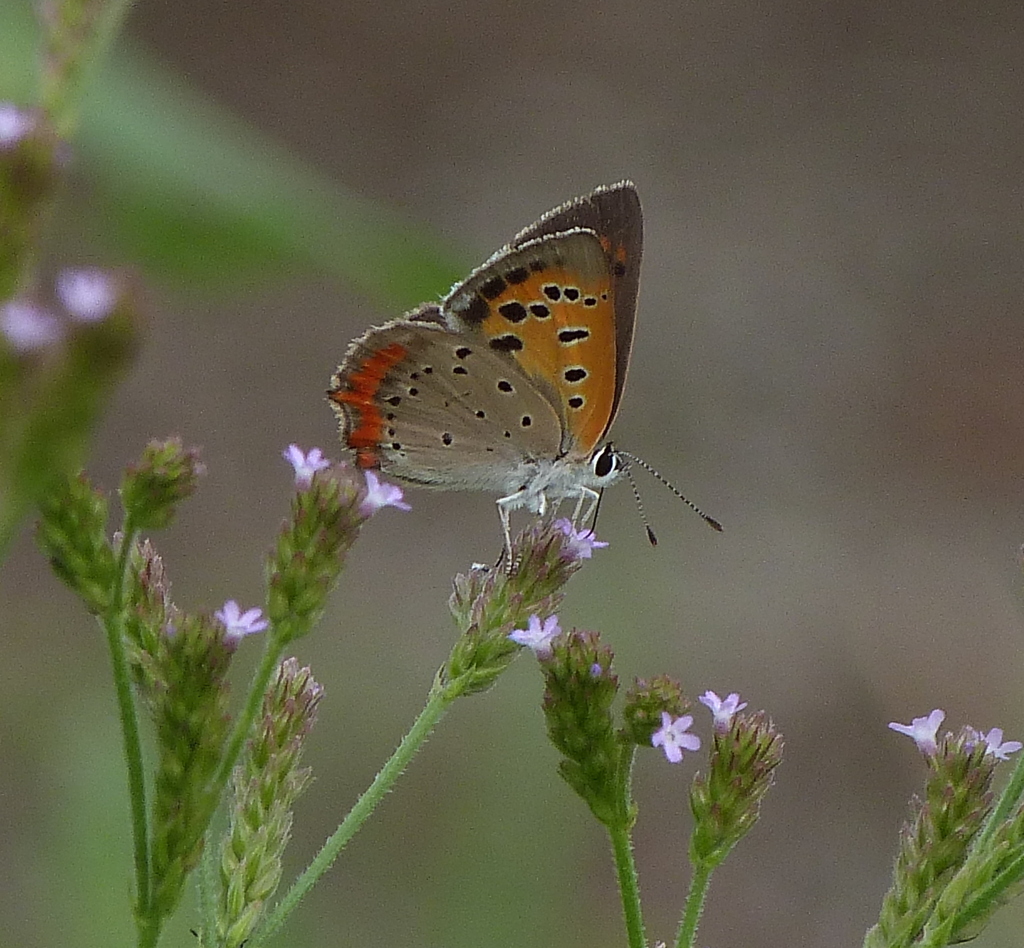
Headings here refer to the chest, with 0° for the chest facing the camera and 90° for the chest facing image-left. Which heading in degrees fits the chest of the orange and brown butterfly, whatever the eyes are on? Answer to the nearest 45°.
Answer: approximately 270°

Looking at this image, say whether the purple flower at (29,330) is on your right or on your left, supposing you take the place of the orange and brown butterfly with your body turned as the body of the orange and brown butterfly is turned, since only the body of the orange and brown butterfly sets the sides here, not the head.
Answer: on your right
